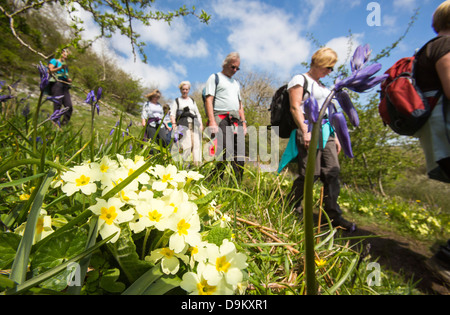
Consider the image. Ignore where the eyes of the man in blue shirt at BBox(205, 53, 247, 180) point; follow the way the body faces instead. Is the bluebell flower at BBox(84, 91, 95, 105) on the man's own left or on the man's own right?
on the man's own right

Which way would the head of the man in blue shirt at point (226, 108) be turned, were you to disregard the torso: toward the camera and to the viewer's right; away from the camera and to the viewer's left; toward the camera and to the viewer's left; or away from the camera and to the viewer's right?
toward the camera and to the viewer's right

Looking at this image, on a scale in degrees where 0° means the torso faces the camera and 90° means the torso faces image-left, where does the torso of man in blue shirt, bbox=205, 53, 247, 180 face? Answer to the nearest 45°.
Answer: approximately 315°

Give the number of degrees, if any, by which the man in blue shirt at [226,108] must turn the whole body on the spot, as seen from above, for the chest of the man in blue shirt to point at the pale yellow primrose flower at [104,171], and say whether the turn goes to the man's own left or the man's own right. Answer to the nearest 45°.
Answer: approximately 45° to the man's own right

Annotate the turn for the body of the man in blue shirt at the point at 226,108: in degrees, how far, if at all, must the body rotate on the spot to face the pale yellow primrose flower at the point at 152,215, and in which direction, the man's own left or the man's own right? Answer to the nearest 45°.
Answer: approximately 45° to the man's own right
